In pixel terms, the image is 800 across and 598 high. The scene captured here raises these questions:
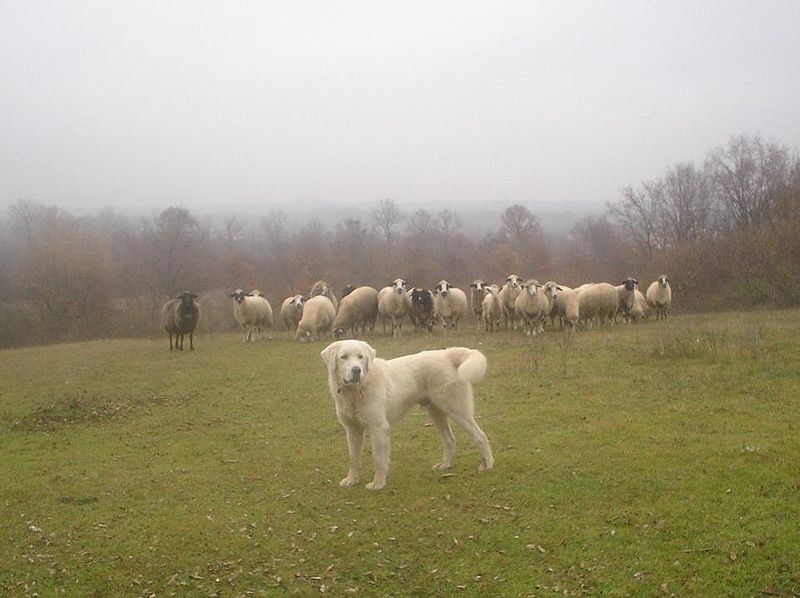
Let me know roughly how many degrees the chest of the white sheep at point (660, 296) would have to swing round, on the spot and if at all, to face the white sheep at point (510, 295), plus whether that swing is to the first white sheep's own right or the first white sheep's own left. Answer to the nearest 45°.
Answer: approximately 45° to the first white sheep's own right

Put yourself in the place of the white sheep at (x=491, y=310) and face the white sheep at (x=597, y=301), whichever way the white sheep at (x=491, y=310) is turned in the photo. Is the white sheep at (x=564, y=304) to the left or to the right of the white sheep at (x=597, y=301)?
right

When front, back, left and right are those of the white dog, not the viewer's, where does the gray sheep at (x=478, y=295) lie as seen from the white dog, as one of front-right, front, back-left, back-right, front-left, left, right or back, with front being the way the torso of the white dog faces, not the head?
back-right

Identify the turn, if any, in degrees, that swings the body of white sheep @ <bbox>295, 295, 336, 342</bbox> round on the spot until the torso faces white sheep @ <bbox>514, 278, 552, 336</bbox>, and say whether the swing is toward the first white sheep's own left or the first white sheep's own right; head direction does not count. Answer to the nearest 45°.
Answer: approximately 90° to the first white sheep's own left

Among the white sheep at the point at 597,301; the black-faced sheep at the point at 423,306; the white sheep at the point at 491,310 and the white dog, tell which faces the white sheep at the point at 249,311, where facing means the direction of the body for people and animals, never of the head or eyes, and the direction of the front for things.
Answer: the white sheep at the point at 597,301

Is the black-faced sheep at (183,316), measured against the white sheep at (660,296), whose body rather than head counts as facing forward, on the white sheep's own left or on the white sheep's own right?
on the white sheep's own right

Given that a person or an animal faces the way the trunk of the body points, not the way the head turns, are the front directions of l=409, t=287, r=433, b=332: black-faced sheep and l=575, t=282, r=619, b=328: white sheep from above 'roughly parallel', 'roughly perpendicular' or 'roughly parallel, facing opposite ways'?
roughly perpendicular

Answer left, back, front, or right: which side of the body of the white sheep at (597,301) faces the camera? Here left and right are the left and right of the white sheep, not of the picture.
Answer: left

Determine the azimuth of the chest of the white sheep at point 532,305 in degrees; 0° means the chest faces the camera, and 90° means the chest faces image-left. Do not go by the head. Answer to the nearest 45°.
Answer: approximately 0°

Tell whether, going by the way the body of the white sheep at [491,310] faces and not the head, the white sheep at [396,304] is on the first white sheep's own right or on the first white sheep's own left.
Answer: on the first white sheep's own right
